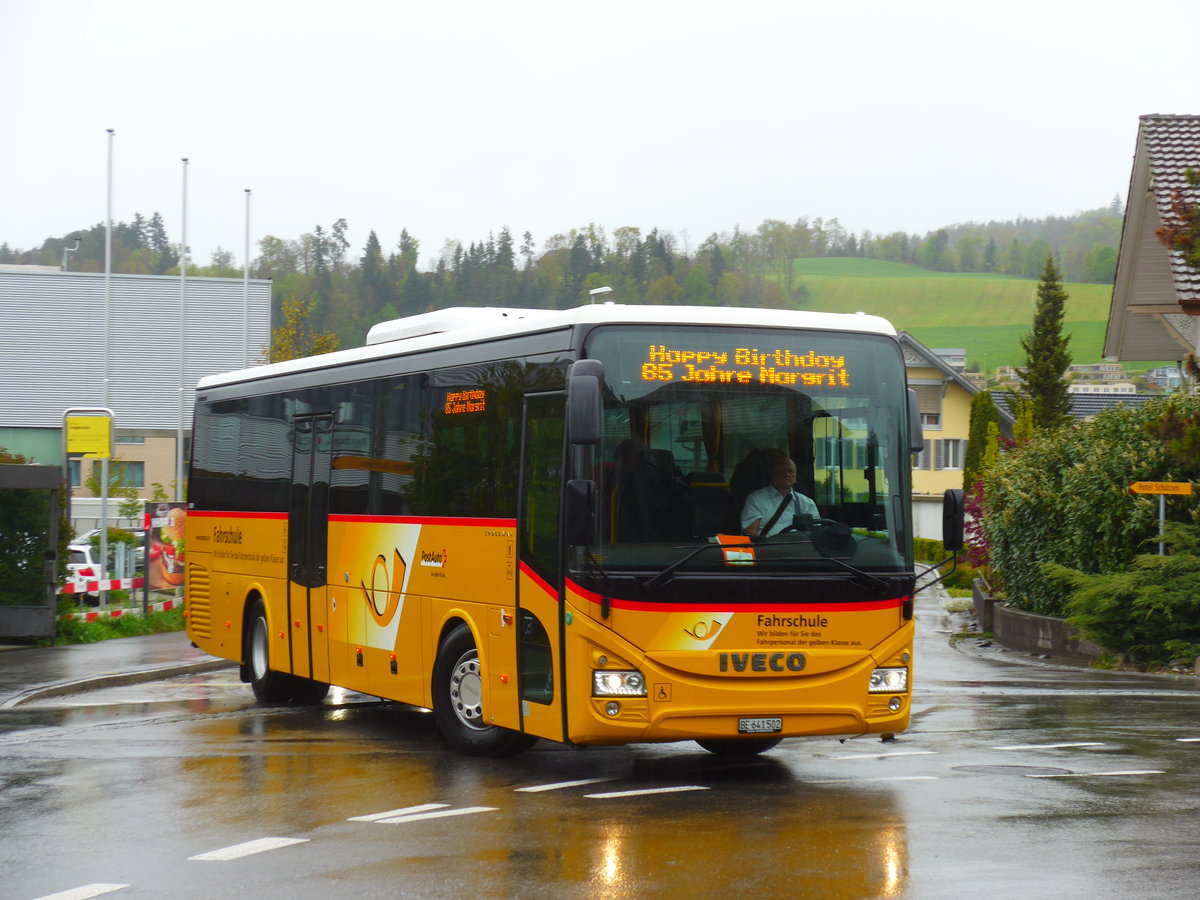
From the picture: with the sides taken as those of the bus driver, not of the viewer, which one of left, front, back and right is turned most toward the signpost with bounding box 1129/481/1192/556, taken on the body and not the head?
left

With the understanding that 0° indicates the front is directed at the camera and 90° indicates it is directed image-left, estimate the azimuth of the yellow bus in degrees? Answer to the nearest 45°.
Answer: approximately 315°

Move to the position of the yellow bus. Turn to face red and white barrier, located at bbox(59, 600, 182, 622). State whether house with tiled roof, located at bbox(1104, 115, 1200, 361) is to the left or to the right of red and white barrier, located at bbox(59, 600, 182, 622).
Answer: right

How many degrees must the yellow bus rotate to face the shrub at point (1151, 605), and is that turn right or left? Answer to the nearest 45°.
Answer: approximately 90° to its left

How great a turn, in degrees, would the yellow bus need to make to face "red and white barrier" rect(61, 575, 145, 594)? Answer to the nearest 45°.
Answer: approximately 180°

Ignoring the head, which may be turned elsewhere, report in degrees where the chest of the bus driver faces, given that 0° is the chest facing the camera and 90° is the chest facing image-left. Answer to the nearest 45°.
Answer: approximately 315°

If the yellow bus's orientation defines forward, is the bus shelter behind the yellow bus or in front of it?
behind

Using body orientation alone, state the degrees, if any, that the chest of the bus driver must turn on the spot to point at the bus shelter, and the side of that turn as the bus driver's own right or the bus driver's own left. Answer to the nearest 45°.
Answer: approximately 180°
